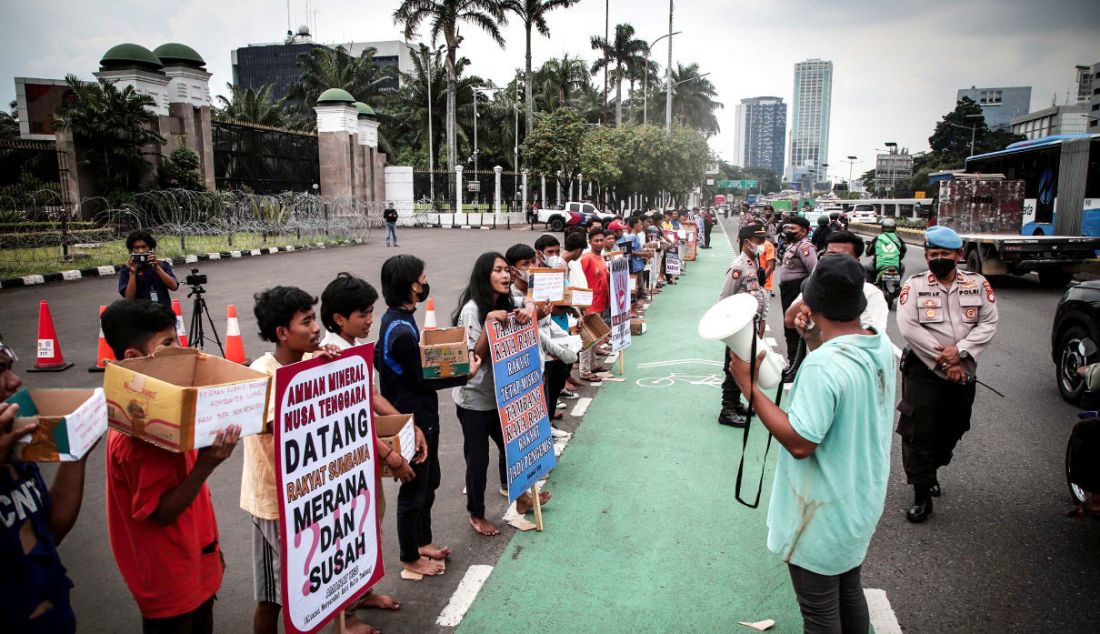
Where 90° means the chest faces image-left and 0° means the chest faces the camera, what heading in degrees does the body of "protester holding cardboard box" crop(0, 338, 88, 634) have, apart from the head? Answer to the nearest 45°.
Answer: approximately 315°

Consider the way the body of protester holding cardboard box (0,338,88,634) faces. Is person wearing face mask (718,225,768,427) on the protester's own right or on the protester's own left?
on the protester's own left

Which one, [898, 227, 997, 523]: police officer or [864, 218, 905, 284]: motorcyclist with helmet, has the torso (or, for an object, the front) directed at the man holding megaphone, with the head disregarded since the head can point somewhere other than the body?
the police officer

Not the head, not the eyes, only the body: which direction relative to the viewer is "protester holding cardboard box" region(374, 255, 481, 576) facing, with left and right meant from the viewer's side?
facing to the right of the viewer

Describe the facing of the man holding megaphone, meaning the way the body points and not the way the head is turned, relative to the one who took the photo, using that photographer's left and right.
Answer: facing away from the viewer and to the left of the viewer

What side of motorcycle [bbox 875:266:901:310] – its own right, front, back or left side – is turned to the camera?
back

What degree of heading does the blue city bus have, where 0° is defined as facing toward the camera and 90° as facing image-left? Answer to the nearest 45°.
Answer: approximately 135°

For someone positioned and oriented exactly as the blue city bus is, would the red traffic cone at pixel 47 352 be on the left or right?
on its left

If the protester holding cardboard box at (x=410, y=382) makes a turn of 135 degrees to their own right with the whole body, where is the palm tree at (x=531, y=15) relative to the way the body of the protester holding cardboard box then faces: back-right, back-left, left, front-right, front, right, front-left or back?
back-right
